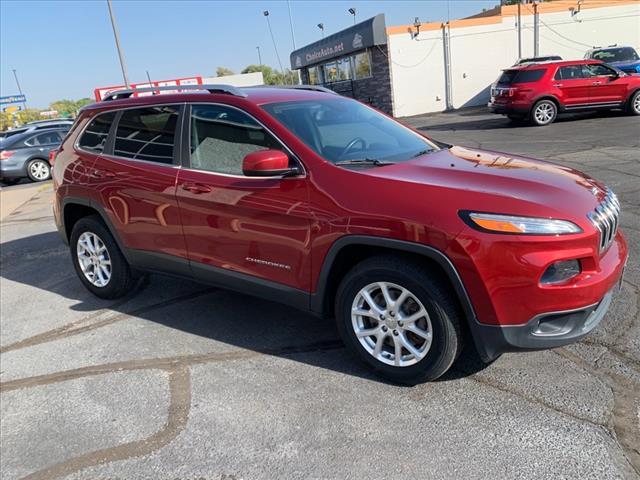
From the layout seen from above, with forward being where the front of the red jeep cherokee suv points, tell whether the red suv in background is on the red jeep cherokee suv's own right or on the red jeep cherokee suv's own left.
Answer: on the red jeep cherokee suv's own left

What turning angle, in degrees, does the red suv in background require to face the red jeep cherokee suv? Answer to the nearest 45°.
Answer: approximately 135° to its right

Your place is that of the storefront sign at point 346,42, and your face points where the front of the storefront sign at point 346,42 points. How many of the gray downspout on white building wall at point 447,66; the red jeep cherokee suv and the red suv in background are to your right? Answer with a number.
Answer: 0

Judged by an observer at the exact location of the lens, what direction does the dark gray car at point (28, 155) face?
facing away from the viewer and to the right of the viewer

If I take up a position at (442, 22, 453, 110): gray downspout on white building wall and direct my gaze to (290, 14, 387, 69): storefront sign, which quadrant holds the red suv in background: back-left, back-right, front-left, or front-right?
back-left

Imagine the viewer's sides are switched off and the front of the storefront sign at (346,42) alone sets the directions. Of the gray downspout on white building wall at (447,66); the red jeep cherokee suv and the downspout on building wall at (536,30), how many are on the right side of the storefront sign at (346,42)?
0

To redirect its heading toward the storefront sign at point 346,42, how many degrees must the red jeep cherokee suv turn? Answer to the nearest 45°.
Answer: approximately 135° to its left

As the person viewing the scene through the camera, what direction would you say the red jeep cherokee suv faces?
facing the viewer and to the right of the viewer

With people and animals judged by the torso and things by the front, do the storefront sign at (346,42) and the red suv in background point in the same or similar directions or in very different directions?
very different directions

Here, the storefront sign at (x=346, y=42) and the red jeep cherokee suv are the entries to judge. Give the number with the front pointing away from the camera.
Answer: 0

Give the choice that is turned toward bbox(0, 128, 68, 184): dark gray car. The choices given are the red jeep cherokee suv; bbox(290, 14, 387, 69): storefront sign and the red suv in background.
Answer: the storefront sign

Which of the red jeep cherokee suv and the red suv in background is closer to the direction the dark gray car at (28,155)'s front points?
the red suv in background

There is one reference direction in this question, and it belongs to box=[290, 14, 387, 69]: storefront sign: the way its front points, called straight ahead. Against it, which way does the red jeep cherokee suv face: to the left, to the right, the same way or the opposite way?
to the left

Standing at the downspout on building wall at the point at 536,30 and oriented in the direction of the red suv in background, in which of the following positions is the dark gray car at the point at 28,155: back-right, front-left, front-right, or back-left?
front-right

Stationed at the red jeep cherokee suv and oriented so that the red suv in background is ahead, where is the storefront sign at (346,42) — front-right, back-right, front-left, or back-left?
front-left

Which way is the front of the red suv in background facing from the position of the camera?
facing away from the viewer and to the right of the viewer
